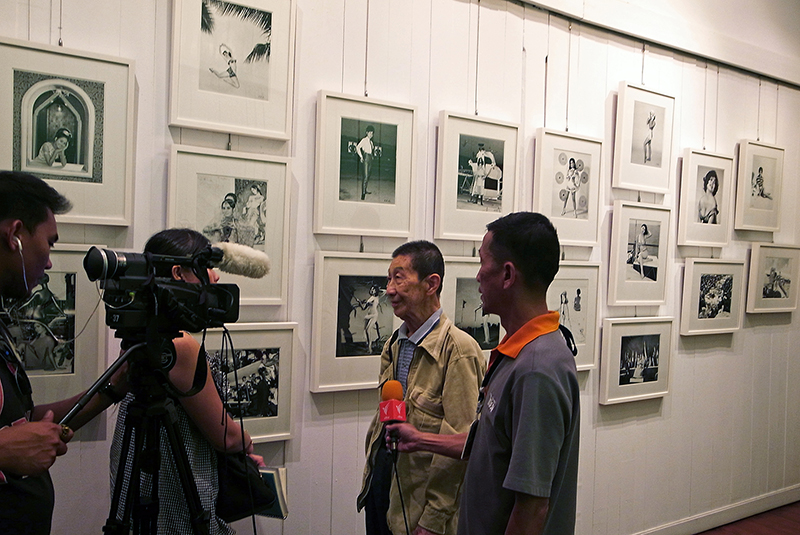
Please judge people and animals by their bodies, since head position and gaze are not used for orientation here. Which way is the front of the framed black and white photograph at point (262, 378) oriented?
toward the camera

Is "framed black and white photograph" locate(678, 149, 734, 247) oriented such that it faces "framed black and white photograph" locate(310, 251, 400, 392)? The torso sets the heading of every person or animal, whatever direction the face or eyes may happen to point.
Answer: no

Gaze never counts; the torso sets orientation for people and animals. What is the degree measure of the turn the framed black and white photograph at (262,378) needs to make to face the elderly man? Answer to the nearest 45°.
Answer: approximately 45° to its left

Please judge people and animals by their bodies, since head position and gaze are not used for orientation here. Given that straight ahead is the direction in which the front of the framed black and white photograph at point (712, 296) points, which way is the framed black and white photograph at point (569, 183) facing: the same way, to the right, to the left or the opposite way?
the same way

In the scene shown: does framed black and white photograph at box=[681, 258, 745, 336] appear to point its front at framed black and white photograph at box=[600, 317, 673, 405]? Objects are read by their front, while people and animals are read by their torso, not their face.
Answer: no

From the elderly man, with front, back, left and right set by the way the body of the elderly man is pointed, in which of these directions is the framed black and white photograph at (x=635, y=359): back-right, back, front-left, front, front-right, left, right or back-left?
back

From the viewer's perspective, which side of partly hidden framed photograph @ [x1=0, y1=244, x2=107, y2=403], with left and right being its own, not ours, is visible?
front

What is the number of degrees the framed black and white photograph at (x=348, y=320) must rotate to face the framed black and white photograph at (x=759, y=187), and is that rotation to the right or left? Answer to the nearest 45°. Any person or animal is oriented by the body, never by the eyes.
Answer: approximately 90° to its left

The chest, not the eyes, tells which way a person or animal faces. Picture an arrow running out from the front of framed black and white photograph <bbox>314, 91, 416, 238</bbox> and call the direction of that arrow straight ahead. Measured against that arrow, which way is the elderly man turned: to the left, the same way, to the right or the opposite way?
to the right

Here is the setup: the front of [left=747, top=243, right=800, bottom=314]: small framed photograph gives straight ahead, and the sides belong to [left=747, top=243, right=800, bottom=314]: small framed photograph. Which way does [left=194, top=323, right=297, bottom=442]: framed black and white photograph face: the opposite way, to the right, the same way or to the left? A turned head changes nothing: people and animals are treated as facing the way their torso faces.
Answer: the same way

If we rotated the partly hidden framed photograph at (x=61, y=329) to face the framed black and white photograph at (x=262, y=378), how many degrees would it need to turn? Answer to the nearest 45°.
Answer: approximately 90° to its left

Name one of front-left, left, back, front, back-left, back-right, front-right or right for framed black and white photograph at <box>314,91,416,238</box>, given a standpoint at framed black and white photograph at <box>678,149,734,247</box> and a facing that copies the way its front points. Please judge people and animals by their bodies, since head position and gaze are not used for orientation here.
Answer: right

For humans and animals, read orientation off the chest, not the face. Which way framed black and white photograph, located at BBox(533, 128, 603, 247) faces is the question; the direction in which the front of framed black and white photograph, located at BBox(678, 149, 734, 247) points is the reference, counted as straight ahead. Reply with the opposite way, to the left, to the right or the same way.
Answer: the same way

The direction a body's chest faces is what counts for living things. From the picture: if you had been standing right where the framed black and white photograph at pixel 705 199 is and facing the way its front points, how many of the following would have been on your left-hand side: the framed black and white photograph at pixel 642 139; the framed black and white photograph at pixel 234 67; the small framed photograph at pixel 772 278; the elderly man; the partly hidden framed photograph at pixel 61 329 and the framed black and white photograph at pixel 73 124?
1

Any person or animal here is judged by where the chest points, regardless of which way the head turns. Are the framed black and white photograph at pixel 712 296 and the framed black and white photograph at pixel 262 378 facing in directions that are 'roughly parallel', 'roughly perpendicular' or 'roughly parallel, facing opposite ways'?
roughly parallel

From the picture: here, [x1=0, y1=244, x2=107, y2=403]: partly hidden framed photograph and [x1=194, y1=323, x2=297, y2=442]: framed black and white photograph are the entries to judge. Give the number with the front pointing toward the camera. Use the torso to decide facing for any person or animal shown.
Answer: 2

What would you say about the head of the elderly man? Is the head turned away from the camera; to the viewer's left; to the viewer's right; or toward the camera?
to the viewer's left

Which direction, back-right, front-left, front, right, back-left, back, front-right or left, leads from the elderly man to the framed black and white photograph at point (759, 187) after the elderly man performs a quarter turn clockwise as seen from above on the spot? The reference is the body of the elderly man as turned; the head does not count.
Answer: right

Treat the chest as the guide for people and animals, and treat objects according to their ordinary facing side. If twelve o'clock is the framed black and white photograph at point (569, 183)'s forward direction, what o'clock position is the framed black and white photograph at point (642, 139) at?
the framed black and white photograph at point (642, 139) is roughly at 9 o'clock from the framed black and white photograph at point (569, 183).

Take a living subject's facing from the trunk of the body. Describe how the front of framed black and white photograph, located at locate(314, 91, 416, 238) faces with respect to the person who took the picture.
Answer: facing the viewer and to the right of the viewer
